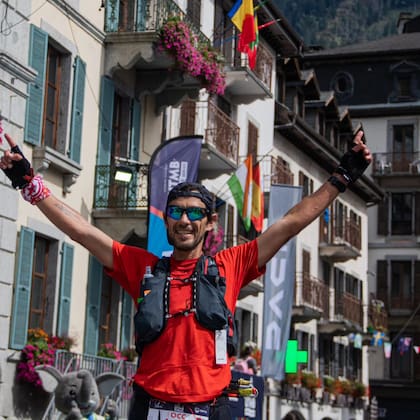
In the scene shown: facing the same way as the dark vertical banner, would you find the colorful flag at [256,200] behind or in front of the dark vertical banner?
behind

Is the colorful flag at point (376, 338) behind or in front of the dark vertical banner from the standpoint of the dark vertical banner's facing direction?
behind

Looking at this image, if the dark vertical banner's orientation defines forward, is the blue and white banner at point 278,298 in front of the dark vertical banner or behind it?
behind

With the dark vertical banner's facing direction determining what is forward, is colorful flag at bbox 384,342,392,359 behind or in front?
behind

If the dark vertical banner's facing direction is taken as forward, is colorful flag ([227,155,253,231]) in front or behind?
behind

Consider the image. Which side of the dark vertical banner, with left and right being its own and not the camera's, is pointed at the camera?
front
